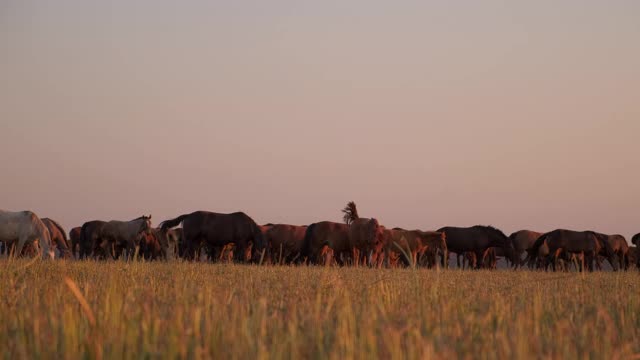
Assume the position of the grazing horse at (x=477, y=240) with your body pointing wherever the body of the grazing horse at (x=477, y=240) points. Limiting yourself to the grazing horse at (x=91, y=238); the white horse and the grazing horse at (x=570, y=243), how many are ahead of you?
1

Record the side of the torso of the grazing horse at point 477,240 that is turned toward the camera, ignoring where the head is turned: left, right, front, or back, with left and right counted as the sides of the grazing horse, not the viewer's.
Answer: right

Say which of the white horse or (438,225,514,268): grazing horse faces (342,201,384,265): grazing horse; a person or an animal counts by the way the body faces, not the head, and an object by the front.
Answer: the white horse

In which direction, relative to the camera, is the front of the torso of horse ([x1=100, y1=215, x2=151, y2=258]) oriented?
to the viewer's right

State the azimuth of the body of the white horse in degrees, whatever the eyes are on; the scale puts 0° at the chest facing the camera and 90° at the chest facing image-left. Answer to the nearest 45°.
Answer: approximately 270°

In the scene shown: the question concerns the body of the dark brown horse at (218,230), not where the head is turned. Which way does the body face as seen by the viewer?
to the viewer's right

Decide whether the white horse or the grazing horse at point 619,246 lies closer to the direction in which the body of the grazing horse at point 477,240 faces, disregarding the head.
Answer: the grazing horse
